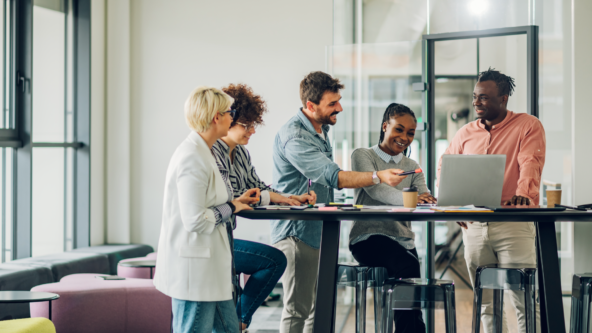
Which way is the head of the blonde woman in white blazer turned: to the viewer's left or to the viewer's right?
to the viewer's right

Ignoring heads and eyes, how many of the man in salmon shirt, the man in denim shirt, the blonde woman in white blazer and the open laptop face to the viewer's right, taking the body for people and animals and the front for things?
2

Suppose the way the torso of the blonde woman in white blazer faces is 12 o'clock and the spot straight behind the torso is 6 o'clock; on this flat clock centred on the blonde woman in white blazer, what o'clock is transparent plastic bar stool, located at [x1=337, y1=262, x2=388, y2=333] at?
The transparent plastic bar stool is roughly at 11 o'clock from the blonde woman in white blazer.

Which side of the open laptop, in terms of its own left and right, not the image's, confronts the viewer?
back

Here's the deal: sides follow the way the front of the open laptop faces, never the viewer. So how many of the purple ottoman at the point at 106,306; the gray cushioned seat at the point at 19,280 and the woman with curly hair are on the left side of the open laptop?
3

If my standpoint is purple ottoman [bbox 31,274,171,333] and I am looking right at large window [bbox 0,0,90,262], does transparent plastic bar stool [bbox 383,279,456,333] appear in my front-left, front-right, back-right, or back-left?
back-right

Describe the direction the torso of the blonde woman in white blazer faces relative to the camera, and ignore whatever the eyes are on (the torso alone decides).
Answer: to the viewer's right

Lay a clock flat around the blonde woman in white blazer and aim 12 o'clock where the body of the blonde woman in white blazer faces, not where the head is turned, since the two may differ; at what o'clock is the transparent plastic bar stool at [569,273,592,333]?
The transparent plastic bar stool is roughly at 12 o'clock from the blonde woman in white blazer.

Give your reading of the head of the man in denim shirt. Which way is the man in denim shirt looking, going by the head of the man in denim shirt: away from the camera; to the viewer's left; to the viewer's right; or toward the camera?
to the viewer's right

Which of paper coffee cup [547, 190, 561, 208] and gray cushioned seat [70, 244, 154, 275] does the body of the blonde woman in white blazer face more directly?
the paper coffee cup

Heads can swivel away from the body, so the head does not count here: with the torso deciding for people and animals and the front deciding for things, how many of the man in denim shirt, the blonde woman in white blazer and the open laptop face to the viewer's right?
2

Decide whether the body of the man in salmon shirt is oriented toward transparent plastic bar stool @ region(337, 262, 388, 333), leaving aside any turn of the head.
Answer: yes

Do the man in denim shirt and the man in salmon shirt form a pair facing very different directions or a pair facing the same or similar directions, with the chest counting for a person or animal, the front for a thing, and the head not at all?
very different directions

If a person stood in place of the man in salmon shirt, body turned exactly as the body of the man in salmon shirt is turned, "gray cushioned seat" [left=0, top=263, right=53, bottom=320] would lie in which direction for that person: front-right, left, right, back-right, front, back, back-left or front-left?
front-right

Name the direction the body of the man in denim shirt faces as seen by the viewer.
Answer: to the viewer's right
